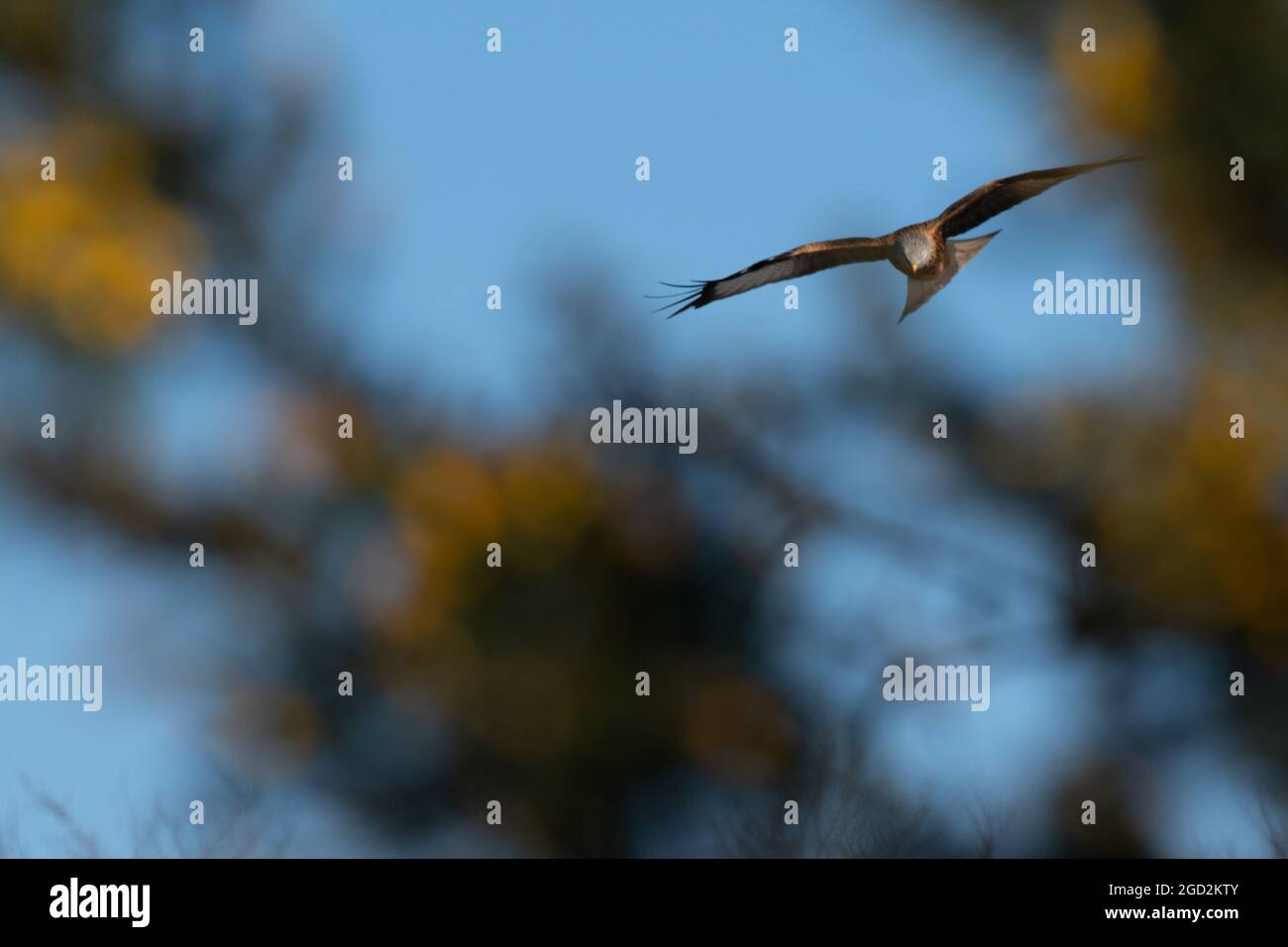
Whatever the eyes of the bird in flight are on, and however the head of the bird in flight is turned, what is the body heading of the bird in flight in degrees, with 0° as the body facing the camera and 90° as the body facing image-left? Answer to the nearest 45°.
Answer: approximately 0°
